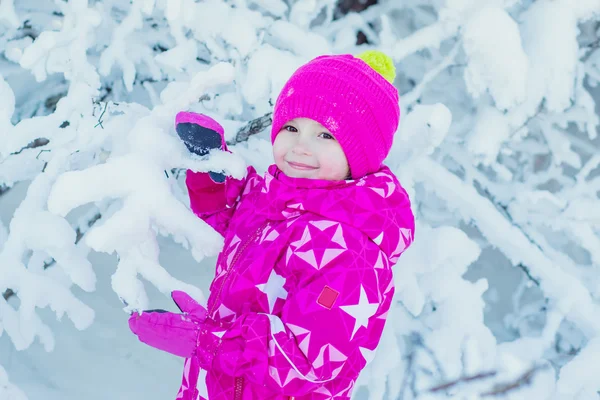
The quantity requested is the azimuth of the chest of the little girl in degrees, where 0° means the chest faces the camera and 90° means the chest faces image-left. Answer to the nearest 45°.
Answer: approximately 45°
